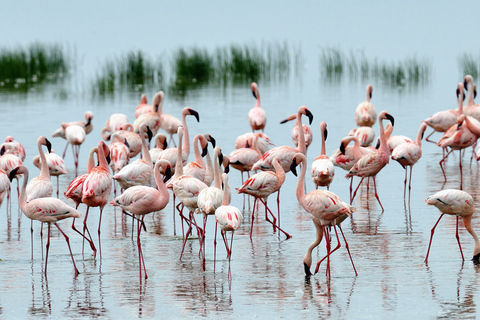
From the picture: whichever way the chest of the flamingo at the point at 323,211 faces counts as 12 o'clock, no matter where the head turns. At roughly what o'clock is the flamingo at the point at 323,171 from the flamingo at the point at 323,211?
the flamingo at the point at 323,171 is roughly at 3 o'clock from the flamingo at the point at 323,211.

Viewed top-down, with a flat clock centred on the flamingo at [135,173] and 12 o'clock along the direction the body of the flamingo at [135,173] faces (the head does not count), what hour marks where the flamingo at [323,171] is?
the flamingo at [323,171] is roughly at 12 o'clock from the flamingo at [135,173].

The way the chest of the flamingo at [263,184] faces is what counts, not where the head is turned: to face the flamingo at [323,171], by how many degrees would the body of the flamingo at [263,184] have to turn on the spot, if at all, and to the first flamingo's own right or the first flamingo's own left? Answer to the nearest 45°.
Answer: approximately 45° to the first flamingo's own left

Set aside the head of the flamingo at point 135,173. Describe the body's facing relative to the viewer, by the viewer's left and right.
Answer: facing to the right of the viewer

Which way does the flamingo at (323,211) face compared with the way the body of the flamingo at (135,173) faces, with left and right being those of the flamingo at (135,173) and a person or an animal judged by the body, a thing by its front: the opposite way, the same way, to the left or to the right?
the opposite way

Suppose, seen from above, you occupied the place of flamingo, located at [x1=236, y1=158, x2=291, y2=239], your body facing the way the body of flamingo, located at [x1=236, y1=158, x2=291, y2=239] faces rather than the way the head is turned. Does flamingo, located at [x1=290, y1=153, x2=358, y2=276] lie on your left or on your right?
on your right

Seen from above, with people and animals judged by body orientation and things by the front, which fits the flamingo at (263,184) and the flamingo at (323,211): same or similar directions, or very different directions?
very different directions

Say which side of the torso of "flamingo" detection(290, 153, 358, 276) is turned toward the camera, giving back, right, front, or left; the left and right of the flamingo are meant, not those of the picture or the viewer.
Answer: left
